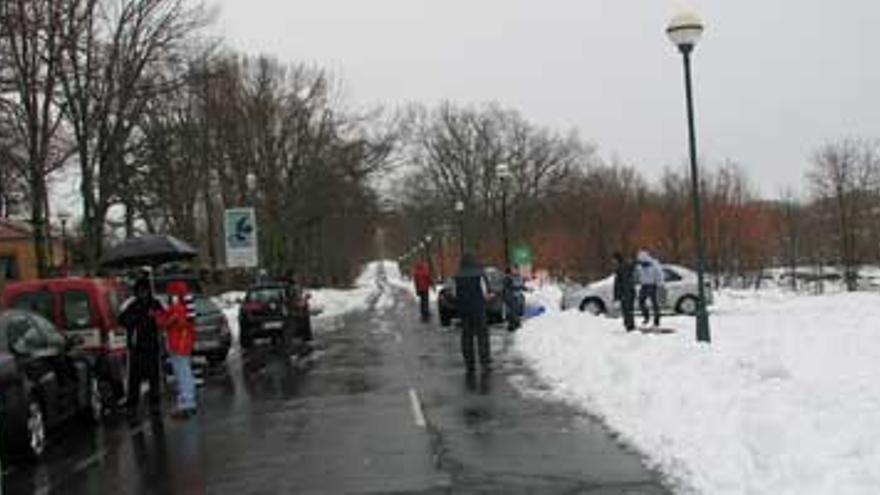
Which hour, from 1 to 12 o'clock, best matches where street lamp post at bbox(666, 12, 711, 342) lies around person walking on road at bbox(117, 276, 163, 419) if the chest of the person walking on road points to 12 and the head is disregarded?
The street lamp post is roughly at 9 o'clock from the person walking on road.

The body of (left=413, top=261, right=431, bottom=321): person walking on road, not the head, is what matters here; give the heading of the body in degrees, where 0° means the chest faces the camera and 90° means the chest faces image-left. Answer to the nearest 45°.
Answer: approximately 180°

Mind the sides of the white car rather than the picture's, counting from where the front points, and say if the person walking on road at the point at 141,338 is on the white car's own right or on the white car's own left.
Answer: on the white car's own left

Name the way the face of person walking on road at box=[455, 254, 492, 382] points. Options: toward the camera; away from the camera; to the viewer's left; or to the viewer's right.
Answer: away from the camera

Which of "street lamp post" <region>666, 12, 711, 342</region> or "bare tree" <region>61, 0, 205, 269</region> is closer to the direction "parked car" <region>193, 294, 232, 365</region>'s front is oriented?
the bare tree

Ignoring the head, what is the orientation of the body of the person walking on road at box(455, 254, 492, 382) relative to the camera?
away from the camera

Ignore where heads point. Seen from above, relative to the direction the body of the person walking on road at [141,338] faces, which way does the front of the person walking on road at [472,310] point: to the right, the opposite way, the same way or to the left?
the opposite way

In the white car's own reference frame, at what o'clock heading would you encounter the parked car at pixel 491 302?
The parked car is roughly at 11 o'clock from the white car.

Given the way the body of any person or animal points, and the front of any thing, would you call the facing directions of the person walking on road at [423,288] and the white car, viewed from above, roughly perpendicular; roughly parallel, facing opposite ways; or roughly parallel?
roughly perpendicular

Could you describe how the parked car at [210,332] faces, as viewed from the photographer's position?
facing away from the viewer

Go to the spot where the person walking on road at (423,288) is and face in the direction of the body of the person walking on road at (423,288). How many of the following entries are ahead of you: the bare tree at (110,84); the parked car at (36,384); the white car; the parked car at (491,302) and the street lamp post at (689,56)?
0

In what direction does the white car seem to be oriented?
to the viewer's left

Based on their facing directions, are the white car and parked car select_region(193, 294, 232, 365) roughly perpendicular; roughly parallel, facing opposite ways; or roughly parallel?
roughly perpendicular
